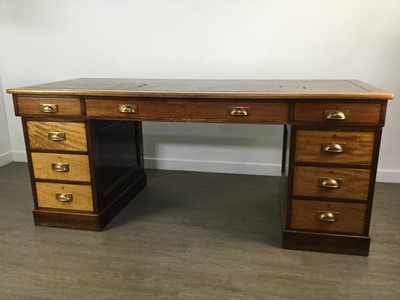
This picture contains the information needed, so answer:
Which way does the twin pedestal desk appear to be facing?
toward the camera
